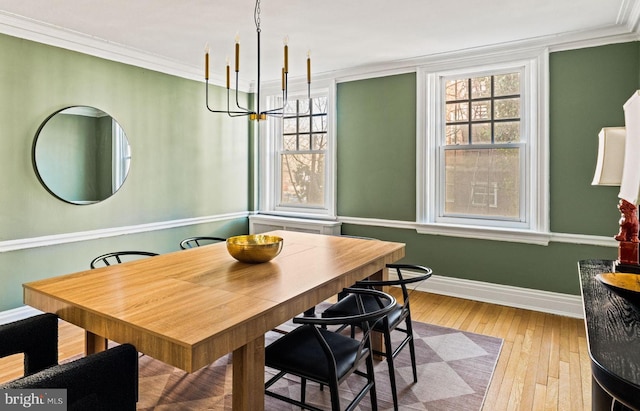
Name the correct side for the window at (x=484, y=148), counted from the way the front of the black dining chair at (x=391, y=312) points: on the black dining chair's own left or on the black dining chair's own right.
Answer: on the black dining chair's own right

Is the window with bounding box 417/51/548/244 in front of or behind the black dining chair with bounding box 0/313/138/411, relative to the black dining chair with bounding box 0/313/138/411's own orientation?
in front

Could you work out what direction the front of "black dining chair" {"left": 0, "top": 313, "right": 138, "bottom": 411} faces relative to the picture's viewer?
facing away from the viewer and to the right of the viewer

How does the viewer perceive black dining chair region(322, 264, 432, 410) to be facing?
facing away from the viewer and to the left of the viewer

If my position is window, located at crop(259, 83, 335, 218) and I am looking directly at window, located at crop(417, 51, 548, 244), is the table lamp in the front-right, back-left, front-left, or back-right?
front-right

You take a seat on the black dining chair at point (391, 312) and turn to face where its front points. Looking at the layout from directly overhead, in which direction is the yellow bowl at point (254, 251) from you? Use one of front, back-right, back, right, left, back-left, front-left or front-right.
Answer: front-left

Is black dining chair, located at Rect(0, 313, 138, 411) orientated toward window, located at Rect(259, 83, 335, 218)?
yes

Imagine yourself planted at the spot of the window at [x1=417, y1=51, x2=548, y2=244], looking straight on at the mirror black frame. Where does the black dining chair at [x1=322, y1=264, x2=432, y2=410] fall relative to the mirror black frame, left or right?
left

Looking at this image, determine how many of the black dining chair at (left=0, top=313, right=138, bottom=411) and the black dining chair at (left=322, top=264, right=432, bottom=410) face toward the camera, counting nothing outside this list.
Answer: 0

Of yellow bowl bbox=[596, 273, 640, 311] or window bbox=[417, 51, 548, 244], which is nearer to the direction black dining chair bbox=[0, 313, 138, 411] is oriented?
the window

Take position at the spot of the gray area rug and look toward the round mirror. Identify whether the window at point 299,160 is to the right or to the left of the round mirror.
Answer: right

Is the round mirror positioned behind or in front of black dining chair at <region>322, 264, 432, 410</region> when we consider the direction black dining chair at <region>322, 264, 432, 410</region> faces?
in front

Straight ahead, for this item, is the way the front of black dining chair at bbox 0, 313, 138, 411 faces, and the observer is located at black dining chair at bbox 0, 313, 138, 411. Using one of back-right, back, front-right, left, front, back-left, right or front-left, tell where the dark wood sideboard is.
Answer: right
